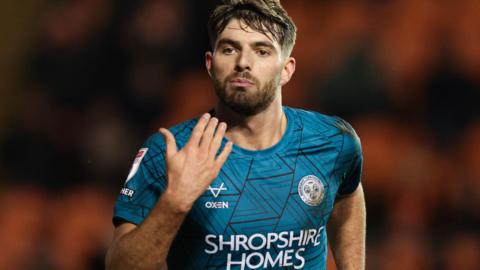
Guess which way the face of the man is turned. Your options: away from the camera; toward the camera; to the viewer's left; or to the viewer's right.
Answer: toward the camera

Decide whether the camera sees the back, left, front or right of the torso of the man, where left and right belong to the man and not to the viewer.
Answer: front
